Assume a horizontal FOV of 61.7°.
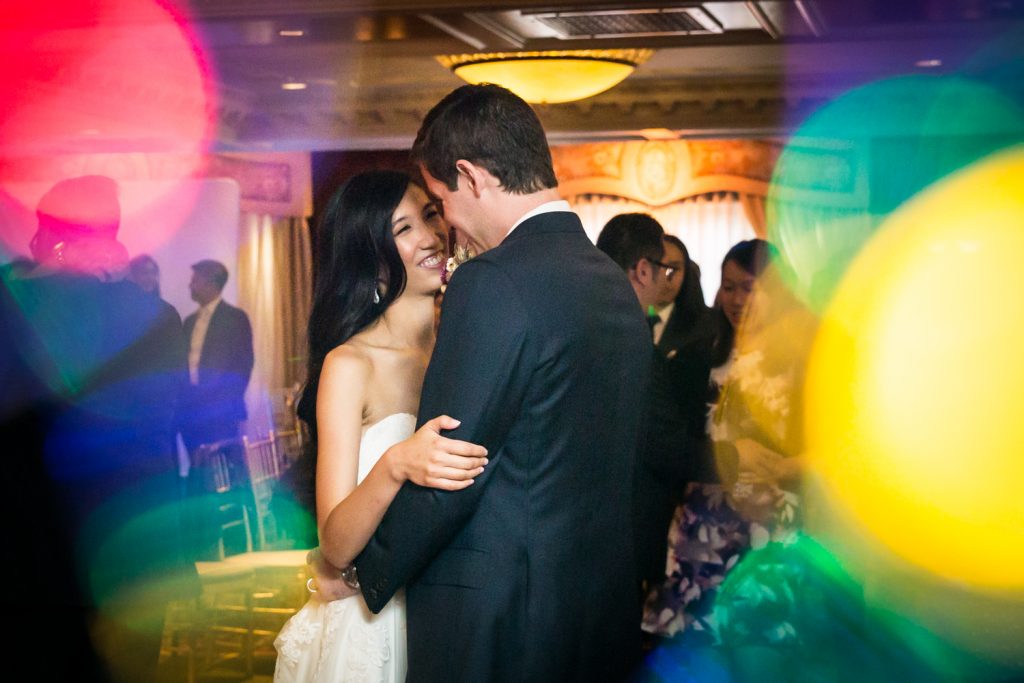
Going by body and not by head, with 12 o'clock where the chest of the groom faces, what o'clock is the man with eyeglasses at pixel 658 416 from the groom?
The man with eyeglasses is roughly at 2 o'clock from the groom.

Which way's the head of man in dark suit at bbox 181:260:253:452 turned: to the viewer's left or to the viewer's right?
to the viewer's left

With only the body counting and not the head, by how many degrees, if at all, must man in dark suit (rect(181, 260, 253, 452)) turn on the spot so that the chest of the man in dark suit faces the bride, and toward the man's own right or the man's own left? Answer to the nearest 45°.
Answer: approximately 45° to the man's own left

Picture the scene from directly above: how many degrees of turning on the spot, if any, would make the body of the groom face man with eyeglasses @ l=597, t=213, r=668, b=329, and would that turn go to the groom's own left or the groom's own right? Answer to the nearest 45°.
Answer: approximately 45° to the groom's own right

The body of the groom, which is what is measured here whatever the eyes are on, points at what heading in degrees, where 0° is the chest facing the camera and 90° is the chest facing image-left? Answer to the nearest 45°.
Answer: approximately 135°
